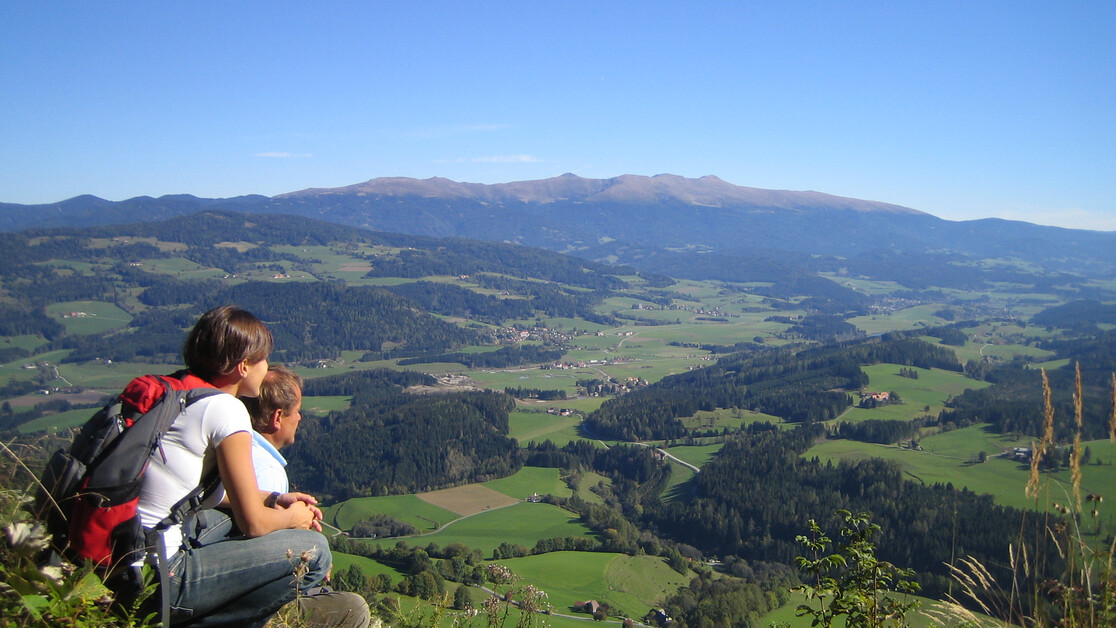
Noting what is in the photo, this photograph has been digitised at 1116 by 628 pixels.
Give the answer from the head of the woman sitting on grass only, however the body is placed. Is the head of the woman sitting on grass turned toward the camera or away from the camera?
away from the camera

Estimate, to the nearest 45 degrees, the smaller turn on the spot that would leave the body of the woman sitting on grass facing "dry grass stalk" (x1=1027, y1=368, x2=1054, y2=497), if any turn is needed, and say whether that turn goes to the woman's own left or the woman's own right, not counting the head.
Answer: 0° — they already face it

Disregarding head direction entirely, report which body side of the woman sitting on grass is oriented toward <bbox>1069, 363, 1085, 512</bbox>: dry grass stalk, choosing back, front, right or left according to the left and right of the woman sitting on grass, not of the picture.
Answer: front

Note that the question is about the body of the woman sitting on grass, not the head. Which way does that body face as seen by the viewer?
to the viewer's right
